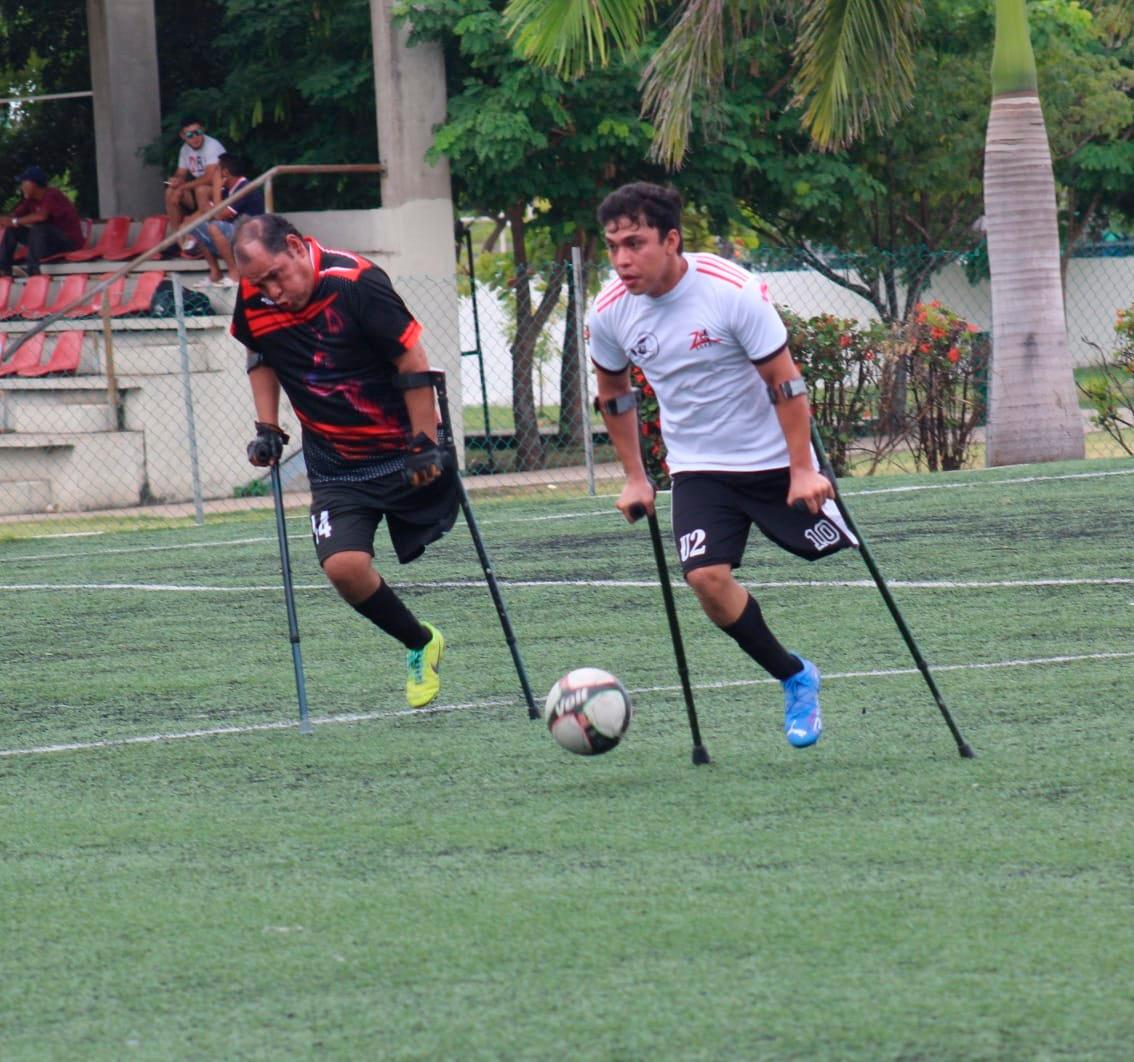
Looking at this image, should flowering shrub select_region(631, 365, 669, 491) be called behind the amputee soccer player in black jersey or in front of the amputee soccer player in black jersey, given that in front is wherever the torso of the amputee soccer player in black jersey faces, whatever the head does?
behind

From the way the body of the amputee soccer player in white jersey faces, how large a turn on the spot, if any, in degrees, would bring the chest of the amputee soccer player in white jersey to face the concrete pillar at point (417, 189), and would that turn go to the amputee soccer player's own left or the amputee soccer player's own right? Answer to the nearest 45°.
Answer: approximately 135° to the amputee soccer player's own right

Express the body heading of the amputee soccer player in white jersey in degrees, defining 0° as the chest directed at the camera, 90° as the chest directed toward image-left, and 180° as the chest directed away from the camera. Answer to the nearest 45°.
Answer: approximately 45°
